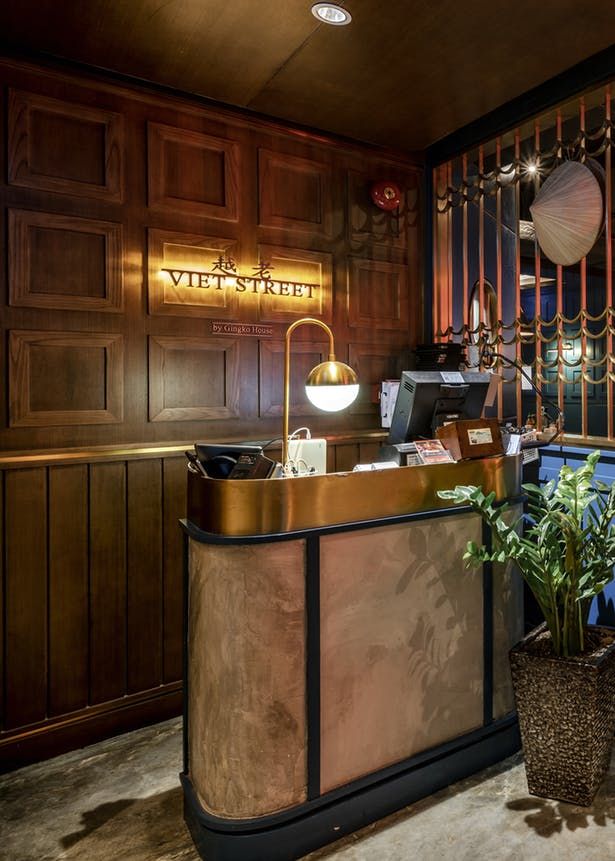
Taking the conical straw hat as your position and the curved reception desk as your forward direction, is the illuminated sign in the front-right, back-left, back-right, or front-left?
front-right

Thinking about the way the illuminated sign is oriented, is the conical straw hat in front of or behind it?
in front

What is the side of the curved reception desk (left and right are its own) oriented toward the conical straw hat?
left

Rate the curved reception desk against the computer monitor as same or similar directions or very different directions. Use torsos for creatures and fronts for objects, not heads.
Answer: very different directions

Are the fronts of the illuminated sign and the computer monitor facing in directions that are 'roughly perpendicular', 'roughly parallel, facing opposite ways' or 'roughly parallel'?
roughly parallel, facing opposite ways

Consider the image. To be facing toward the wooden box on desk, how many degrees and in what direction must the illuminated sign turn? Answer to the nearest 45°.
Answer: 0° — it already faces it

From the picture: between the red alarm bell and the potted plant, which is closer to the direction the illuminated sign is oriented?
the potted plant

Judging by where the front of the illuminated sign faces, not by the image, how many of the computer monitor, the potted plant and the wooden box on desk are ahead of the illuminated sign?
3

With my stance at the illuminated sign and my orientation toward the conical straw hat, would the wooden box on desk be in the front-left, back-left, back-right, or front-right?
front-right

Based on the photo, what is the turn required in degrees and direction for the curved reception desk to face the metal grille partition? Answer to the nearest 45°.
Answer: approximately 90° to its left

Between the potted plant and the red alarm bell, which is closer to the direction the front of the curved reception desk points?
the potted plant

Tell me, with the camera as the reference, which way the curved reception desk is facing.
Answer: facing the viewer and to the right of the viewer
